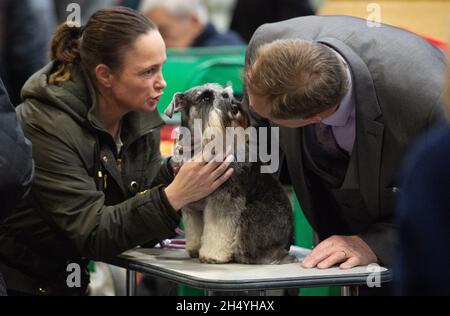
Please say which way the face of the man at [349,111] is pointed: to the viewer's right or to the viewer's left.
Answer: to the viewer's left

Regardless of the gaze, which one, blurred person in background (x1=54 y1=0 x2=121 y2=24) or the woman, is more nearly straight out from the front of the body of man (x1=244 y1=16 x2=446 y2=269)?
the woman

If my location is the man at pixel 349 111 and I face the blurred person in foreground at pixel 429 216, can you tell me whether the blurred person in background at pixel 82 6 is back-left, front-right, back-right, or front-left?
back-right

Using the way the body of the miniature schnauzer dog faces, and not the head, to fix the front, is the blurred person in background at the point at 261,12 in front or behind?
behind

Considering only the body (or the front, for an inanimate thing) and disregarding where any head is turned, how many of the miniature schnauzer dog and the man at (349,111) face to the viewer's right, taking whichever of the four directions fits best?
0

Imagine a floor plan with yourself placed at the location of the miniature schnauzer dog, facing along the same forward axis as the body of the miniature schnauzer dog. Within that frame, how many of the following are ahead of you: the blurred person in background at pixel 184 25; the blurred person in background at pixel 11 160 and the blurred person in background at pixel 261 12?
1

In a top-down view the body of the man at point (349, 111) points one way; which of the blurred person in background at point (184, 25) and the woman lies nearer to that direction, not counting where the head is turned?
the woman

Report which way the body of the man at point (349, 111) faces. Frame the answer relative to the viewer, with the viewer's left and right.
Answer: facing the viewer and to the left of the viewer

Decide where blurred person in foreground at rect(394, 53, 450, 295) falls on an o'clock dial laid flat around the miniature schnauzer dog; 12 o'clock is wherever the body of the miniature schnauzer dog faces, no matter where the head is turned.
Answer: The blurred person in foreground is roughly at 10 o'clock from the miniature schnauzer dog.

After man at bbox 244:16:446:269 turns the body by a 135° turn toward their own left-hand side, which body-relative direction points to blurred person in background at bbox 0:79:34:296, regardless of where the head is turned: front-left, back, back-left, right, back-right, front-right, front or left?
back-right
